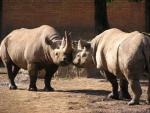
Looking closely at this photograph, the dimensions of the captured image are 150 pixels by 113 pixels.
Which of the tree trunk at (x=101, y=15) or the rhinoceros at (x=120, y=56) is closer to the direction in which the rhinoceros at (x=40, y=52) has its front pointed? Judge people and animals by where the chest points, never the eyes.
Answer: the rhinoceros

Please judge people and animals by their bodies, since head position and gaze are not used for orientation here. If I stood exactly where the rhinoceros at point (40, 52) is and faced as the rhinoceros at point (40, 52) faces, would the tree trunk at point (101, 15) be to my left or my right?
on my left

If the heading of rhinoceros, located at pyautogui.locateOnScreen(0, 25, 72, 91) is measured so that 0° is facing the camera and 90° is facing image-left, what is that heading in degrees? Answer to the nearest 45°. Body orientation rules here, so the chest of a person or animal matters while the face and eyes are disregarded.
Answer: approximately 315°

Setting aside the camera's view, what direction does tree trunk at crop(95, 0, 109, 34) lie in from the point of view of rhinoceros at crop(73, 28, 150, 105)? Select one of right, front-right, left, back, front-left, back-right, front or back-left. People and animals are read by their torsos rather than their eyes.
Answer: front-right

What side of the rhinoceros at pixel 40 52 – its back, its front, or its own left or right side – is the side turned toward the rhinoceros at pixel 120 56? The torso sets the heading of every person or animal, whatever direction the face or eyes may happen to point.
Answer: front

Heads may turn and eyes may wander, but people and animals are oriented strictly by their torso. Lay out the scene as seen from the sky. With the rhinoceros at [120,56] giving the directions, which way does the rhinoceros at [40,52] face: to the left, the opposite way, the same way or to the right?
the opposite way

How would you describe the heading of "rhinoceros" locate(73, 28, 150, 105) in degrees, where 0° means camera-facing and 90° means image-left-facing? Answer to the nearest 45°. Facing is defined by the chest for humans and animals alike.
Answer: approximately 135°
